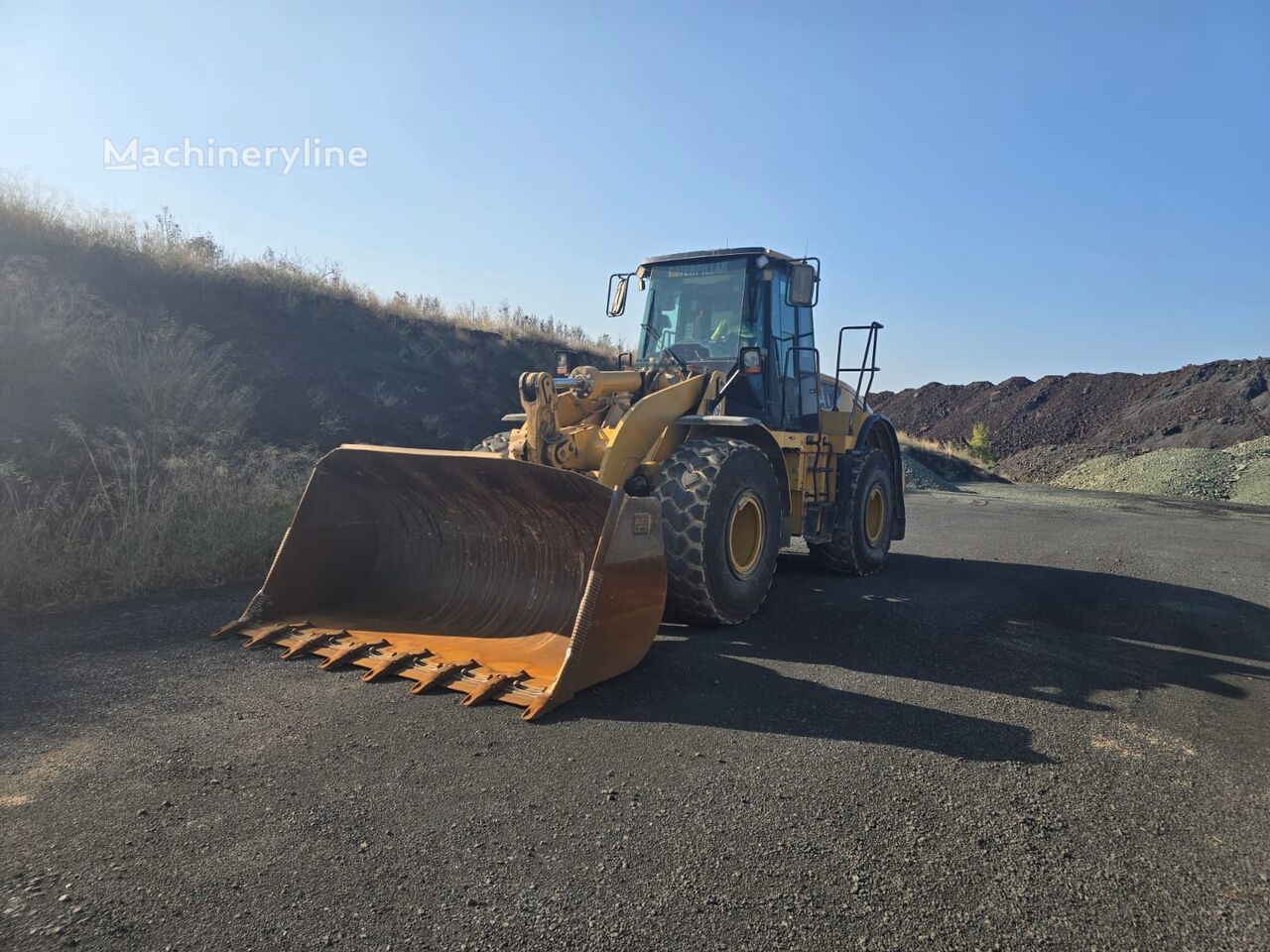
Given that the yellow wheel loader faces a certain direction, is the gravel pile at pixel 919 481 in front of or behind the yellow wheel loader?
behind

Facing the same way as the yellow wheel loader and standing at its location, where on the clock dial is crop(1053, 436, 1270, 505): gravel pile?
The gravel pile is roughly at 6 o'clock from the yellow wheel loader.
